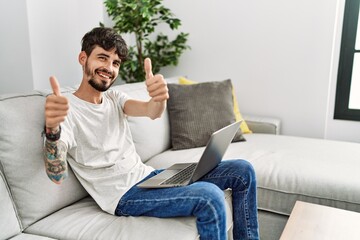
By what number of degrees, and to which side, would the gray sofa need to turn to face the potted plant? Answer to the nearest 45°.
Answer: approximately 135° to its left

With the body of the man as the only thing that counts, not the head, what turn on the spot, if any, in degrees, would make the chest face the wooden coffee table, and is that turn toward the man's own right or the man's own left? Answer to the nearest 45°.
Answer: approximately 45° to the man's own left

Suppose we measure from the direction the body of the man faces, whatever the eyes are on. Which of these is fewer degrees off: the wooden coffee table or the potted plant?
the wooden coffee table

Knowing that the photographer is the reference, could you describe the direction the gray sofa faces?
facing the viewer and to the right of the viewer

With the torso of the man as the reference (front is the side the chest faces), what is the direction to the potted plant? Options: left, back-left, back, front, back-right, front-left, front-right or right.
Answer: back-left
